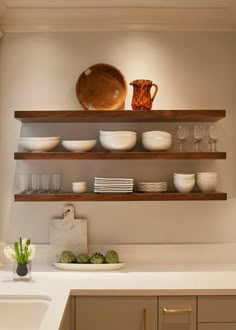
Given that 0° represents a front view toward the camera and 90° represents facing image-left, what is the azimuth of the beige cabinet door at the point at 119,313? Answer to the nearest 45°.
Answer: approximately 0°

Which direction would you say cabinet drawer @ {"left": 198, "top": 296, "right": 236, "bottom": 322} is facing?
toward the camera

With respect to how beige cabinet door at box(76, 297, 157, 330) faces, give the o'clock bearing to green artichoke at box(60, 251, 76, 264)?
The green artichoke is roughly at 5 o'clock from the beige cabinet door.

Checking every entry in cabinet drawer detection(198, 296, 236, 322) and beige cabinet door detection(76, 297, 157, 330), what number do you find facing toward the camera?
2

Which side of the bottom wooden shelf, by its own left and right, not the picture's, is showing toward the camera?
front

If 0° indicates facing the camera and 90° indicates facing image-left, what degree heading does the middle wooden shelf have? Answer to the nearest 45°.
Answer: approximately 0°

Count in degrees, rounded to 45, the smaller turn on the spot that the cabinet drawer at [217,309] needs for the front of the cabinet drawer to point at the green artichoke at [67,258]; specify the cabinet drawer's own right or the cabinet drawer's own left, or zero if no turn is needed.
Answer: approximately 90° to the cabinet drawer's own right
